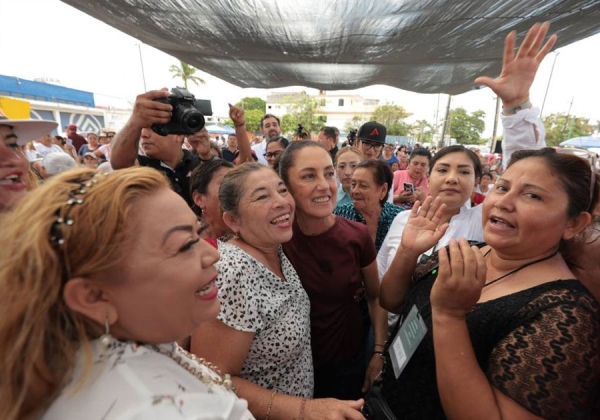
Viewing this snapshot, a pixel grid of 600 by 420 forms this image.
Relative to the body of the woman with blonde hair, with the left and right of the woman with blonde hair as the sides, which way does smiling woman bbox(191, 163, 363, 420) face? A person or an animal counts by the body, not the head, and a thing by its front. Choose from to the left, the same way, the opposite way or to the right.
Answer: to the right

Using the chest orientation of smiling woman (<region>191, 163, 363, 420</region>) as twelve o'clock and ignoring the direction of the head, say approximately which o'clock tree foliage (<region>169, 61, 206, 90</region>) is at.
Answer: The tree foliage is roughly at 7 o'clock from the smiling woman.

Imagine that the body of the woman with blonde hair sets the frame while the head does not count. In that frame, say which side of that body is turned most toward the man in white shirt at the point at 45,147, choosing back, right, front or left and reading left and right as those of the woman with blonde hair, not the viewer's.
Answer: left

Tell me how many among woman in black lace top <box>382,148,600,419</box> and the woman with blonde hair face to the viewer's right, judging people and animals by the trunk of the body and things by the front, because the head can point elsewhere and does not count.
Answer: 1

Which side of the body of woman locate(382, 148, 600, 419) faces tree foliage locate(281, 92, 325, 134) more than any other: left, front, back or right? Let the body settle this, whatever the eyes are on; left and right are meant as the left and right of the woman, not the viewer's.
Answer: right

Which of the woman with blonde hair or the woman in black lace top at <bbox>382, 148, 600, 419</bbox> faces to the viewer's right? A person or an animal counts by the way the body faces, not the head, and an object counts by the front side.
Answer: the woman with blonde hair

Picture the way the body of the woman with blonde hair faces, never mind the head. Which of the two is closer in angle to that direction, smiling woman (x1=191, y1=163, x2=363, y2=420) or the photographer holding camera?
the smiling woman

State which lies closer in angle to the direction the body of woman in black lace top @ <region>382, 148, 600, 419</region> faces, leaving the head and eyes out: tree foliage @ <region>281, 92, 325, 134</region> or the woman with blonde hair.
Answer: the woman with blonde hair

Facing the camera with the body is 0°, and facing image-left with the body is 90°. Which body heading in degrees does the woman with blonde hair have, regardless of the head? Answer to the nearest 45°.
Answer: approximately 270°

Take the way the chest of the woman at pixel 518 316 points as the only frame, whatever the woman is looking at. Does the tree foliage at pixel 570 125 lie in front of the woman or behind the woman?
behind
